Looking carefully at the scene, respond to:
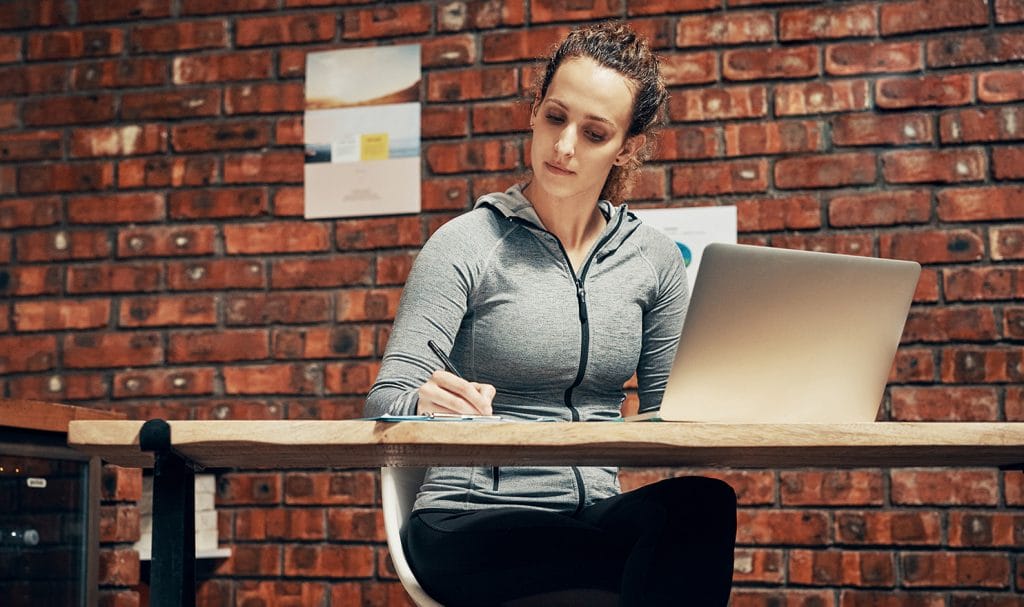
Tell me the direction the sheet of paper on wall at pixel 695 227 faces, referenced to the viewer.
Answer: facing the viewer

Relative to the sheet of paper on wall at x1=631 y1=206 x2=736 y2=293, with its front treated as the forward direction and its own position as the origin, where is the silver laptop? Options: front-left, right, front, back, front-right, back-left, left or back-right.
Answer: front

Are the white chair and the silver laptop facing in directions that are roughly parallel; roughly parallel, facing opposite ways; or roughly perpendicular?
roughly parallel, facing opposite ways

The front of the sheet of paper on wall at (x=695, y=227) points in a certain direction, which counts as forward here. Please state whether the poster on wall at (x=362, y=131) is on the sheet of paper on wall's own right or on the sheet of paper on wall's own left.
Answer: on the sheet of paper on wall's own right

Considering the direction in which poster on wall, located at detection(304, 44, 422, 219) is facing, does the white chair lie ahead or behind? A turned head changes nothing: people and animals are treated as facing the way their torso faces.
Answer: ahead

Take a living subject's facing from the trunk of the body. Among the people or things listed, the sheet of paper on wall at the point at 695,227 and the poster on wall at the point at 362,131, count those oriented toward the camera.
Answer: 2

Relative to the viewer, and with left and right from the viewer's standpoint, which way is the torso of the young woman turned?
facing the viewer and to the right of the viewer

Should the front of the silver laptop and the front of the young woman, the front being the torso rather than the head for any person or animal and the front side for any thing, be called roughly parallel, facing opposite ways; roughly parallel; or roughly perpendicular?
roughly parallel, facing opposite ways

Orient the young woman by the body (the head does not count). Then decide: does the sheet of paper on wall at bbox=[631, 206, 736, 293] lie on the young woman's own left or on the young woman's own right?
on the young woman's own left

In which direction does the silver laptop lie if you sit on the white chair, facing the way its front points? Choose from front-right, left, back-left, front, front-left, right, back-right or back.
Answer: front

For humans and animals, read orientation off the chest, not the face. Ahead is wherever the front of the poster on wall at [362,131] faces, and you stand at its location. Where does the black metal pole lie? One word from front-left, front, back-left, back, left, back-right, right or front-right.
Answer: front

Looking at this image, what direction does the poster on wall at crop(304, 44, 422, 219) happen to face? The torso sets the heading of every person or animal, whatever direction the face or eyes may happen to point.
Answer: toward the camera

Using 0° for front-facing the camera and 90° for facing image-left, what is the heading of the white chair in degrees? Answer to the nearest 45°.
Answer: approximately 315°

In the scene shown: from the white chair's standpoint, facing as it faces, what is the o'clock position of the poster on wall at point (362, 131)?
The poster on wall is roughly at 7 o'clock from the white chair.

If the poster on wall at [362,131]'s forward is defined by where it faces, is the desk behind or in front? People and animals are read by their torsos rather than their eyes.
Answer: in front
